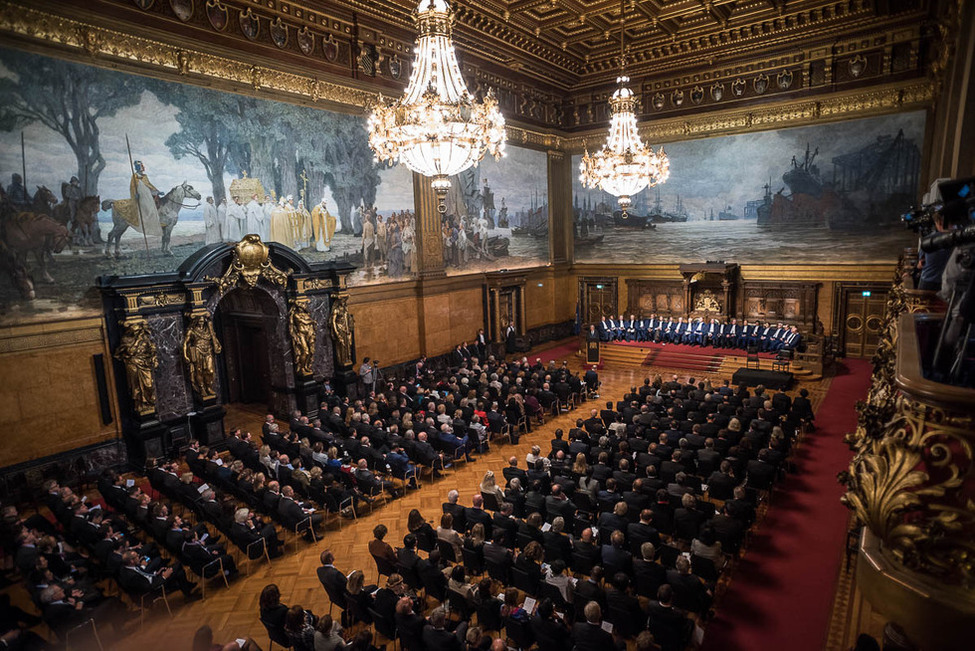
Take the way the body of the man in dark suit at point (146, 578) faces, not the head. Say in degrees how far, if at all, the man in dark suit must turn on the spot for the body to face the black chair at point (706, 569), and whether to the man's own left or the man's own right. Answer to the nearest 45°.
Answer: approximately 45° to the man's own right

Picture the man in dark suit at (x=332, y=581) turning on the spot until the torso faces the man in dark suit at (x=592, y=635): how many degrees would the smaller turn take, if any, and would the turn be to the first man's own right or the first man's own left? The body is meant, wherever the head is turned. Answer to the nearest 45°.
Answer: approximately 90° to the first man's own right

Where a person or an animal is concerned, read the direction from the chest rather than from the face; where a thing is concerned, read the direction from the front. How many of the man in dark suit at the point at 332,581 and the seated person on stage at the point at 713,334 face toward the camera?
1

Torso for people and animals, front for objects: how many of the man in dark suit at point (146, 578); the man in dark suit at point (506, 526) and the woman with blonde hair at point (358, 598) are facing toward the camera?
0

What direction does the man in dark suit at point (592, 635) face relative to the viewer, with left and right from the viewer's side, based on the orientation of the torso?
facing away from the viewer

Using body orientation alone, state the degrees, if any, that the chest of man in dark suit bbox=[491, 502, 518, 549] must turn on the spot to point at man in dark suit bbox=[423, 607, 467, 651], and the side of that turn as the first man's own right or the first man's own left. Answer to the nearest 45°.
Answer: approximately 135° to the first man's own right

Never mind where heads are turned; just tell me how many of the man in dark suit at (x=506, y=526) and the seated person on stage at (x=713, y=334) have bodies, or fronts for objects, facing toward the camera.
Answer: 1

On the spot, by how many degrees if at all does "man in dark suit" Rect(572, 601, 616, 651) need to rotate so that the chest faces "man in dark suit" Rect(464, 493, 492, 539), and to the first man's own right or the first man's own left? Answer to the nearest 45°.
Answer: approximately 45° to the first man's own left

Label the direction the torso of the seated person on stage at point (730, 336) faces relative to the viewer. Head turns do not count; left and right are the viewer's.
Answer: facing the viewer and to the left of the viewer

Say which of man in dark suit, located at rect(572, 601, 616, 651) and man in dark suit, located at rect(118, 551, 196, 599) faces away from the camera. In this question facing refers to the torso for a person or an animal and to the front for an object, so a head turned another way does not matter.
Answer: man in dark suit, located at rect(572, 601, 616, 651)

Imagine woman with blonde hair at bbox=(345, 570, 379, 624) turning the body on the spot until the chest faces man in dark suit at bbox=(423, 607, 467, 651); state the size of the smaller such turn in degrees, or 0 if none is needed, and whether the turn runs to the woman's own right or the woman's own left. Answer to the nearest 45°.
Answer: approximately 90° to the woman's own right

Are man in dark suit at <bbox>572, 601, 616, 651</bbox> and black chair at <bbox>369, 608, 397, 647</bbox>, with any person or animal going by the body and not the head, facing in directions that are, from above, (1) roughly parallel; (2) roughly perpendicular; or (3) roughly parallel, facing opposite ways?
roughly parallel

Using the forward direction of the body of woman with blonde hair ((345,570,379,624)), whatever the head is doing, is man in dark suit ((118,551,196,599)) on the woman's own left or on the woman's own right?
on the woman's own left

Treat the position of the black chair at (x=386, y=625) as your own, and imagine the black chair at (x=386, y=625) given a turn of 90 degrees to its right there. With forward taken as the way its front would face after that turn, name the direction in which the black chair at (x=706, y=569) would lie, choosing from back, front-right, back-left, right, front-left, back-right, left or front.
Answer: front-left

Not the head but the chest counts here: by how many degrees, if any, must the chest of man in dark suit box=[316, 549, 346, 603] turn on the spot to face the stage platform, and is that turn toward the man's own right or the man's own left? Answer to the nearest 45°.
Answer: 0° — they already face it

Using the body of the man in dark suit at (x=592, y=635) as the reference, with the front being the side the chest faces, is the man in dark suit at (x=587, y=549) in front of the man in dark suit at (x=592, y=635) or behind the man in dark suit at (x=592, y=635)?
in front

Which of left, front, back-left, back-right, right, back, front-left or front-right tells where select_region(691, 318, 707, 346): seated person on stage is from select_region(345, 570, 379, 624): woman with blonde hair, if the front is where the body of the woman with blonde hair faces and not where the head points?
front

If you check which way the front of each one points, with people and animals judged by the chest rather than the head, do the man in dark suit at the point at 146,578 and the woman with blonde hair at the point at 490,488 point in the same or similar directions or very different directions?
same or similar directions

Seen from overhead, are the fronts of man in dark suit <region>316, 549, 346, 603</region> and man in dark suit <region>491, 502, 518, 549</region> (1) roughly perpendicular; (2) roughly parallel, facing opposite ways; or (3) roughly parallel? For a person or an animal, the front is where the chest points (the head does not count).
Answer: roughly parallel
